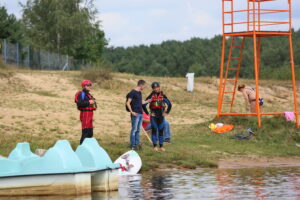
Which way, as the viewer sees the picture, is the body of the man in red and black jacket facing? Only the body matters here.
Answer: toward the camera

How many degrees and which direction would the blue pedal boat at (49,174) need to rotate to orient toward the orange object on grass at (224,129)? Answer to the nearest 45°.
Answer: approximately 135° to its right

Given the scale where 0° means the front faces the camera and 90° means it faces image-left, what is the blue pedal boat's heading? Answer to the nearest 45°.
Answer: approximately 90°

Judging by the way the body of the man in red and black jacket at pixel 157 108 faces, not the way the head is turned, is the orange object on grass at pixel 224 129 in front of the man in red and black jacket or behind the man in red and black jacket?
behind

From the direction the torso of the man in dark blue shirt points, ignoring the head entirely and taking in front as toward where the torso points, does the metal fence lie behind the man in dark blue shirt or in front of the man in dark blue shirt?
behind

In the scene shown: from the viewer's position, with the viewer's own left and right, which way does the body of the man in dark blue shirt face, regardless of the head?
facing the viewer and to the right of the viewer

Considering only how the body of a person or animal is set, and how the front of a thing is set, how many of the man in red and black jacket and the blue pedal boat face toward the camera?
1

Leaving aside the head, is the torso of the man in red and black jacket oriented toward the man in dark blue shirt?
no

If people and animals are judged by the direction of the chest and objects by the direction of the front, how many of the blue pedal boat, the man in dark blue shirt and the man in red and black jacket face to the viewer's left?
1

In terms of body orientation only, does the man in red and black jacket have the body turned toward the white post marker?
no

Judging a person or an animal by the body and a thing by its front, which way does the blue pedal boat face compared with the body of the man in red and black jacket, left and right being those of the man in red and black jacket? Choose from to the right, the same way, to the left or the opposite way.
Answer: to the right

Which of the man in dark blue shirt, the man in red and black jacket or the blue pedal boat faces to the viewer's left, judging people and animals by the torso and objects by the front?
the blue pedal boat

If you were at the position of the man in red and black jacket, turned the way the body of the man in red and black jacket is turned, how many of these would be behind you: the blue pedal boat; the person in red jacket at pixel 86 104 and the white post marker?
1
